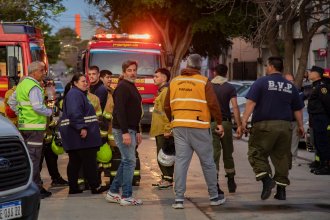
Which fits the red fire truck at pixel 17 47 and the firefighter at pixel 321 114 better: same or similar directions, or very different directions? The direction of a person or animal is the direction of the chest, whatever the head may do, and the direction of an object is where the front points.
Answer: very different directions

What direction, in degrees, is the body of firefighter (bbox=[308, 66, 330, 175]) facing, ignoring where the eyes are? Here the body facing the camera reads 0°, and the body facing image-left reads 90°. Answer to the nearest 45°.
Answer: approximately 90°

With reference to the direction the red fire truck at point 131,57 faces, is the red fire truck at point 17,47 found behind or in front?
in front

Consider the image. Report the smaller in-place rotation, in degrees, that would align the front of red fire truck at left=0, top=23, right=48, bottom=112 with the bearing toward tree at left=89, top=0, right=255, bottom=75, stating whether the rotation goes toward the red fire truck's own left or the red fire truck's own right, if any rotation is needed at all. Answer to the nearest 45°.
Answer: approximately 90° to the red fire truck's own left

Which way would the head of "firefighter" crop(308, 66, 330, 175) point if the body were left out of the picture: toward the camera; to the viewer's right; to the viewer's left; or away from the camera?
to the viewer's left

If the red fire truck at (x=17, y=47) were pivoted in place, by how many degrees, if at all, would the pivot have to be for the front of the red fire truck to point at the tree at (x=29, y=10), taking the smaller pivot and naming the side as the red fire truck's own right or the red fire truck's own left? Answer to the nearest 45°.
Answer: approximately 135° to the red fire truck's own left

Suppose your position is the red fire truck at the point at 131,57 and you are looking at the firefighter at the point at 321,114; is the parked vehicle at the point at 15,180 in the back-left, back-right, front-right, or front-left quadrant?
front-right

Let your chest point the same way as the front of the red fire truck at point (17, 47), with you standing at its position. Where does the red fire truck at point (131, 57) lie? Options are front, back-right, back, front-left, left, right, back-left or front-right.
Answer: left

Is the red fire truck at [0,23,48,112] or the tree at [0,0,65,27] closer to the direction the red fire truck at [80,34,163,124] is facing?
the red fire truck

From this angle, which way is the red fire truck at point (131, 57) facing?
toward the camera
